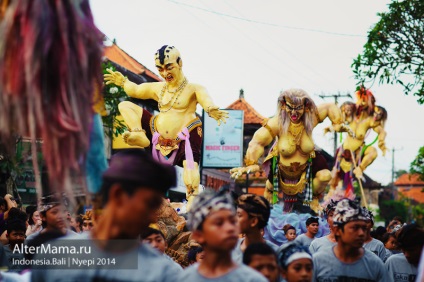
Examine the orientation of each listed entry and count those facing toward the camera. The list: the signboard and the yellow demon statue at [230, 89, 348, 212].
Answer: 2

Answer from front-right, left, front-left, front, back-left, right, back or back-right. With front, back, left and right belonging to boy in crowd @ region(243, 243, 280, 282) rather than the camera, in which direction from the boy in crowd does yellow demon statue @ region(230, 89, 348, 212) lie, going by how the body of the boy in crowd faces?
back-left

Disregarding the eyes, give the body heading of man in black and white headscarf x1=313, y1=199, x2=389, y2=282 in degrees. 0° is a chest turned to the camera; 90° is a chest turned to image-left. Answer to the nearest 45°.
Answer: approximately 315°
